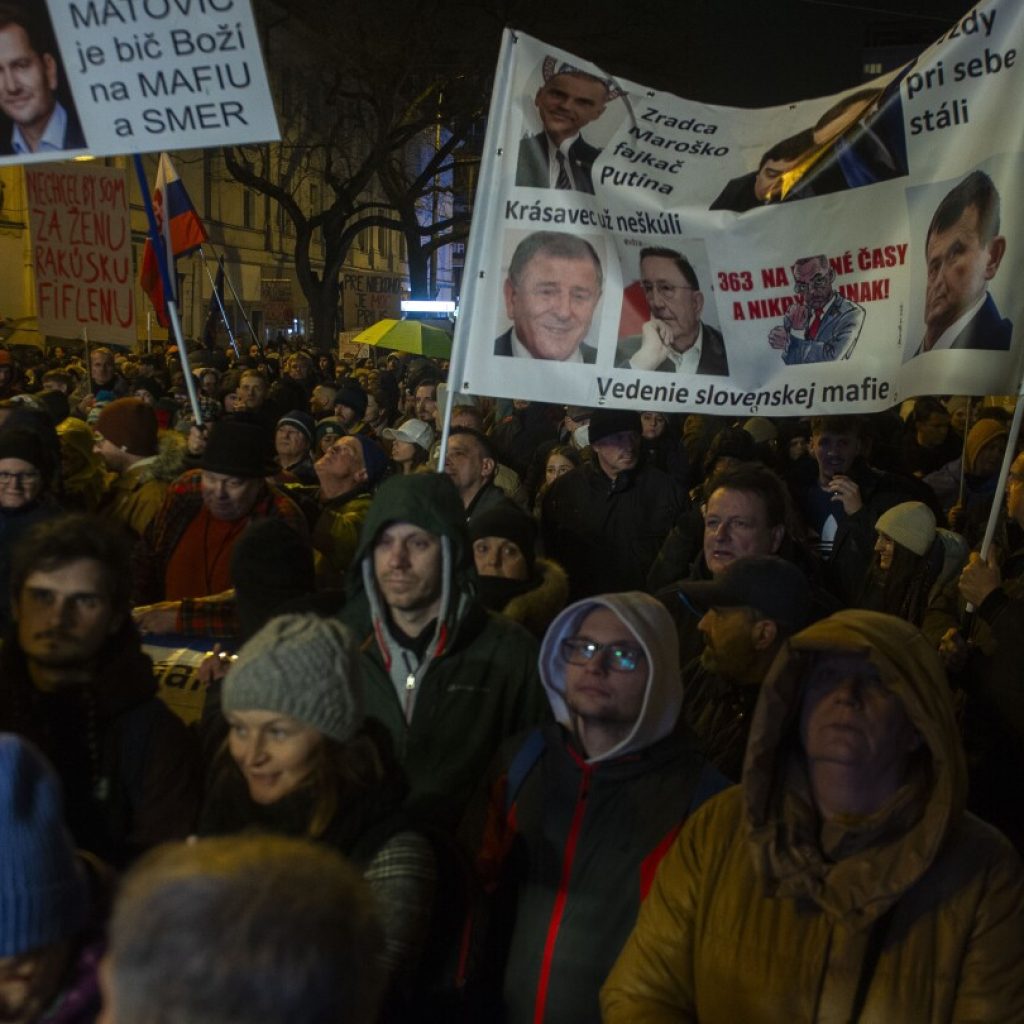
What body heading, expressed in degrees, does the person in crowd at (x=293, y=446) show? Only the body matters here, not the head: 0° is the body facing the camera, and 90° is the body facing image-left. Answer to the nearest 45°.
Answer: approximately 45°

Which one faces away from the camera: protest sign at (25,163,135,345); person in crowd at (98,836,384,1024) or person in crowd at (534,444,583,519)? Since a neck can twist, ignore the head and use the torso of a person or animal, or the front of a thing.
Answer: person in crowd at (98,836,384,1024)

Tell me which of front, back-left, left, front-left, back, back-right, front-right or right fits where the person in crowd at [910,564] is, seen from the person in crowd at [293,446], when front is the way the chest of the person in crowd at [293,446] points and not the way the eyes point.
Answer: left

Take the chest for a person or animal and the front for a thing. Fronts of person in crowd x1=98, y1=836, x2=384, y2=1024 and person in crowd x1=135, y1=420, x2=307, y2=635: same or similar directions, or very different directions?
very different directions

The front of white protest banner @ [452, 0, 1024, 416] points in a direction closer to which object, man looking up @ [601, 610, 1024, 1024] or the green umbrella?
the man looking up

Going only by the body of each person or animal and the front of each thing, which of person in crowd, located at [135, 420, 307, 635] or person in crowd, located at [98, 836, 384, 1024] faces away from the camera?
person in crowd, located at [98, 836, 384, 1024]

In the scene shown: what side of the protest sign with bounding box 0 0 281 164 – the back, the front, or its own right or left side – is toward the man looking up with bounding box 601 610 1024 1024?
front

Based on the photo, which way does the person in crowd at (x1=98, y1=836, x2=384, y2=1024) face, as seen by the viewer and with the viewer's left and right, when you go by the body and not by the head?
facing away from the viewer

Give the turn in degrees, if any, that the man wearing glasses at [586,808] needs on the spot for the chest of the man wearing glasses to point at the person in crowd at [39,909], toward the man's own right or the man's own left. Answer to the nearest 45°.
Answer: approximately 45° to the man's own right
